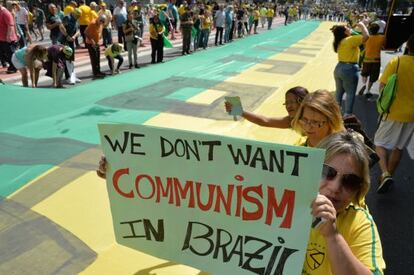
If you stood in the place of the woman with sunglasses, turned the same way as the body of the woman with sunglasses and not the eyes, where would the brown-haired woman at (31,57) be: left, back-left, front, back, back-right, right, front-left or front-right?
right

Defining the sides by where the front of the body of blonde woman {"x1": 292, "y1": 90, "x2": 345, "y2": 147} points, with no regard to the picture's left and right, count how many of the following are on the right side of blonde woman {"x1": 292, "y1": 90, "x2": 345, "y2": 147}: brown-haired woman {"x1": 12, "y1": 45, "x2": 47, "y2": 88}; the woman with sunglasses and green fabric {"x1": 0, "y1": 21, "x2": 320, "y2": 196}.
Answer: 2

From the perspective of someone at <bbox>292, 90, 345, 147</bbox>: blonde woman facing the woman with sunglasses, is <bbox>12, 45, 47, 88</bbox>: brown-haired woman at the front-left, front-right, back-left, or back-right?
back-right

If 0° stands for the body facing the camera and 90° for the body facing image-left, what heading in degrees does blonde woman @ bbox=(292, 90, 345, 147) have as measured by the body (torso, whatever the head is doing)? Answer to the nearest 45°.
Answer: approximately 45°

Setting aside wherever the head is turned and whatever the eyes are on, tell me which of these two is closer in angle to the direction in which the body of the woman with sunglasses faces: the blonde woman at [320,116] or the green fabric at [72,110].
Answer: the green fabric

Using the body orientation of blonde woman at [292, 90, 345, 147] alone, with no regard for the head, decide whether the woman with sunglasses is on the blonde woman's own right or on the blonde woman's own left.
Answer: on the blonde woman's own left

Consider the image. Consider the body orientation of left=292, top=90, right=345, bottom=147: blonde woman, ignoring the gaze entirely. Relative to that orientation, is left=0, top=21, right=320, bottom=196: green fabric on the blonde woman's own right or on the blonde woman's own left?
on the blonde woman's own right

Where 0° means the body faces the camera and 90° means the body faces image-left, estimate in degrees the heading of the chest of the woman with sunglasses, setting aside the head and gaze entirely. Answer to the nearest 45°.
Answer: approximately 45°

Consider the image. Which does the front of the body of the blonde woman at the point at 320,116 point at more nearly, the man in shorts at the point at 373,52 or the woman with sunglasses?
the woman with sunglasses
